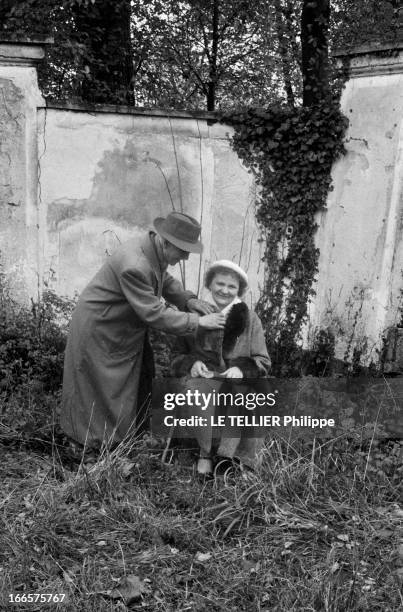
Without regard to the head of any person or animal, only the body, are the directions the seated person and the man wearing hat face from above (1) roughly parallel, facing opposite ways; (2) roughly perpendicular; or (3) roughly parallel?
roughly perpendicular

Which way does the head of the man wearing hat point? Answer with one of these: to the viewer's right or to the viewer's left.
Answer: to the viewer's right

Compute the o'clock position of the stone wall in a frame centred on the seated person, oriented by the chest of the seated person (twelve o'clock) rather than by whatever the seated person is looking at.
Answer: The stone wall is roughly at 5 o'clock from the seated person.

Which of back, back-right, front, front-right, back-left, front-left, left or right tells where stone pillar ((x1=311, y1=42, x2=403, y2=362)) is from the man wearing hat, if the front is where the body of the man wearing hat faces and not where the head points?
front-left

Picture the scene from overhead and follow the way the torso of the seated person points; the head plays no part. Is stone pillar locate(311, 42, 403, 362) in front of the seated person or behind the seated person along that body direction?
behind

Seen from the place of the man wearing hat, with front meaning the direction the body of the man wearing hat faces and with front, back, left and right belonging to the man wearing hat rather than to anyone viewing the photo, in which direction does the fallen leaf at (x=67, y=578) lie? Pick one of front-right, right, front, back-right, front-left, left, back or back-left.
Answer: right

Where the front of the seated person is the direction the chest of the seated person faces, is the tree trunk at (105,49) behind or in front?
behind

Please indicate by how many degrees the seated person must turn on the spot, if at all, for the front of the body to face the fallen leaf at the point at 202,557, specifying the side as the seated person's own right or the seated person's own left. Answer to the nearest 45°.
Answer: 0° — they already face it

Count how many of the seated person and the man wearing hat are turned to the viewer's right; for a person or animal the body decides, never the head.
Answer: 1

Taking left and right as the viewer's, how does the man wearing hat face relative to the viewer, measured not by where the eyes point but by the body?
facing to the right of the viewer
